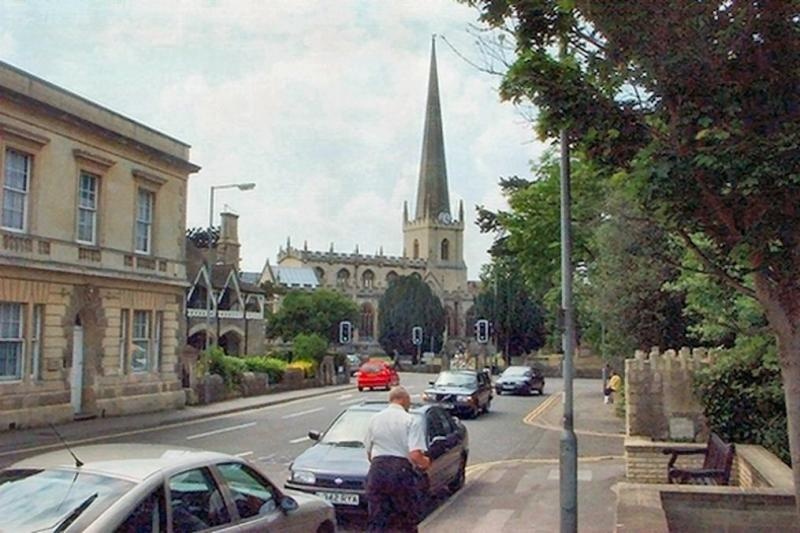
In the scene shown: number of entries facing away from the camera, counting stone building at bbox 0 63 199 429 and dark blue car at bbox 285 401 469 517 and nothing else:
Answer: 0

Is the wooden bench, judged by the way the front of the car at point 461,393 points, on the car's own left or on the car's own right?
on the car's own left

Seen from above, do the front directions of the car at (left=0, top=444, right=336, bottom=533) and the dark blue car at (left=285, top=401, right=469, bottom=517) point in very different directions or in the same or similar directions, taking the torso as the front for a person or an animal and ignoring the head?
very different directions

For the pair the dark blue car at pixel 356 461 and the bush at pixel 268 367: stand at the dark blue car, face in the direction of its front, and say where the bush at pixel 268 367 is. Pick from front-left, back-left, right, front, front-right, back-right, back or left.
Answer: back-right

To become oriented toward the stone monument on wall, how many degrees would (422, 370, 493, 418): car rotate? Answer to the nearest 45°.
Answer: approximately 45° to its left

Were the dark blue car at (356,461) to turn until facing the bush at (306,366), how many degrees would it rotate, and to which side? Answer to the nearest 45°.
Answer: approximately 135° to its right

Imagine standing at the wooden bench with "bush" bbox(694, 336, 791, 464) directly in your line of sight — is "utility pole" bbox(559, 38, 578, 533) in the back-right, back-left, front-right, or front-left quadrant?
back-left

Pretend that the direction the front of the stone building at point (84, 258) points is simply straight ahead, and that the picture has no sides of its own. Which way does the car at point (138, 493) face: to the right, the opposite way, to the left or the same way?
to the left

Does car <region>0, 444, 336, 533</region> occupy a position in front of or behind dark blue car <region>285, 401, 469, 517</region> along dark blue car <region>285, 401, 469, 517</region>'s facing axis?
in front

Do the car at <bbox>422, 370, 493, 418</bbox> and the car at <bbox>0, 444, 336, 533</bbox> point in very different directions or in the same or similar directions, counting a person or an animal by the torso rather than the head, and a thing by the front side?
very different directions

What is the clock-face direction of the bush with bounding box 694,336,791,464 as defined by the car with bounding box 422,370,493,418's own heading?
The bush is roughly at 10 o'clock from the car.

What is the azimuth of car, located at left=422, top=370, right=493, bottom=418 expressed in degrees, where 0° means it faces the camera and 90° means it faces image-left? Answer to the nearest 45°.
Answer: approximately 45°

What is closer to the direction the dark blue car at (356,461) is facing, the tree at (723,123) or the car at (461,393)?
the tree

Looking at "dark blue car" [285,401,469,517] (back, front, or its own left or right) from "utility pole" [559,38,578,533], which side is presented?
left

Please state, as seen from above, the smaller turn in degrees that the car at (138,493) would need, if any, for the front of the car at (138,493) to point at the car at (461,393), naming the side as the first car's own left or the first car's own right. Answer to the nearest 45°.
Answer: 0° — it already faces it
